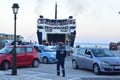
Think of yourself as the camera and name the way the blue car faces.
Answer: facing the viewer and to the right of the viewer

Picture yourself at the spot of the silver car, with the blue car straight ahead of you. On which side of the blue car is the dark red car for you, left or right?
left

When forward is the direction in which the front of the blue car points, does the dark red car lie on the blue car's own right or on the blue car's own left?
on the blue car's own right
